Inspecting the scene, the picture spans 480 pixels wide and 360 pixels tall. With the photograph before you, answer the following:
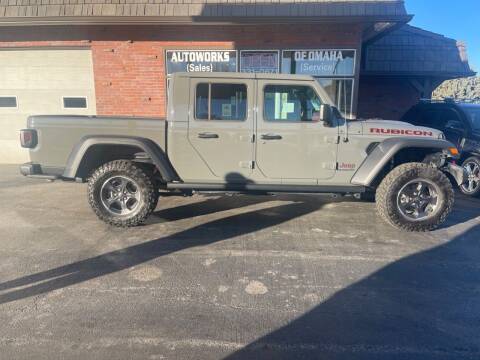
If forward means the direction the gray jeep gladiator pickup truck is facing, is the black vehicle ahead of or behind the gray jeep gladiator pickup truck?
ahead

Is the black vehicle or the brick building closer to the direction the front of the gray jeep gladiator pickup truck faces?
the black vehicle

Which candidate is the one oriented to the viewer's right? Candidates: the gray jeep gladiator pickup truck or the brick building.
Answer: the gray jeep gladiator pickup truck

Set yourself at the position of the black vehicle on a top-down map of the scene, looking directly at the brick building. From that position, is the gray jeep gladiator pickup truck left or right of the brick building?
left

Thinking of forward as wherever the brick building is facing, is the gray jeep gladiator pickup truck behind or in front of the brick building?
in front

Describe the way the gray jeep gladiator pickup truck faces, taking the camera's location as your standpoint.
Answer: facing to the right of the viewer

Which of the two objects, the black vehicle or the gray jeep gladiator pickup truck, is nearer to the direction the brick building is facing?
the gray jeep gladiator pickup truck

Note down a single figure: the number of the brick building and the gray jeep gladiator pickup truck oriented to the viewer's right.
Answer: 1

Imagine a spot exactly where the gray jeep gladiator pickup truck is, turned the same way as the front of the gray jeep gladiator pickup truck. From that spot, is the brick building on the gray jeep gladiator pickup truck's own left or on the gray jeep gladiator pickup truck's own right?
on the gray jeep gladiator pickup truck's own left

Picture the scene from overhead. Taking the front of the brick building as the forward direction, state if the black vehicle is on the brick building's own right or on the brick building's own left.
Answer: on the brick building's own left
